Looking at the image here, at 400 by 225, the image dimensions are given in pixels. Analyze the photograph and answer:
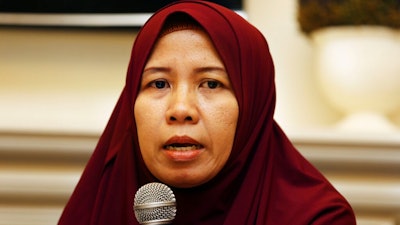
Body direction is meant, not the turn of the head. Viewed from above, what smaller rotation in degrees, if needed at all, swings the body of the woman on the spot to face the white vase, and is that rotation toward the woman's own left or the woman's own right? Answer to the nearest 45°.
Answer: approximately 135° to the woman's own left

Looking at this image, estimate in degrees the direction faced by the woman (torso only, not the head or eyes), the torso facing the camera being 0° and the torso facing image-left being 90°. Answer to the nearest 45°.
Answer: approximately 0°
